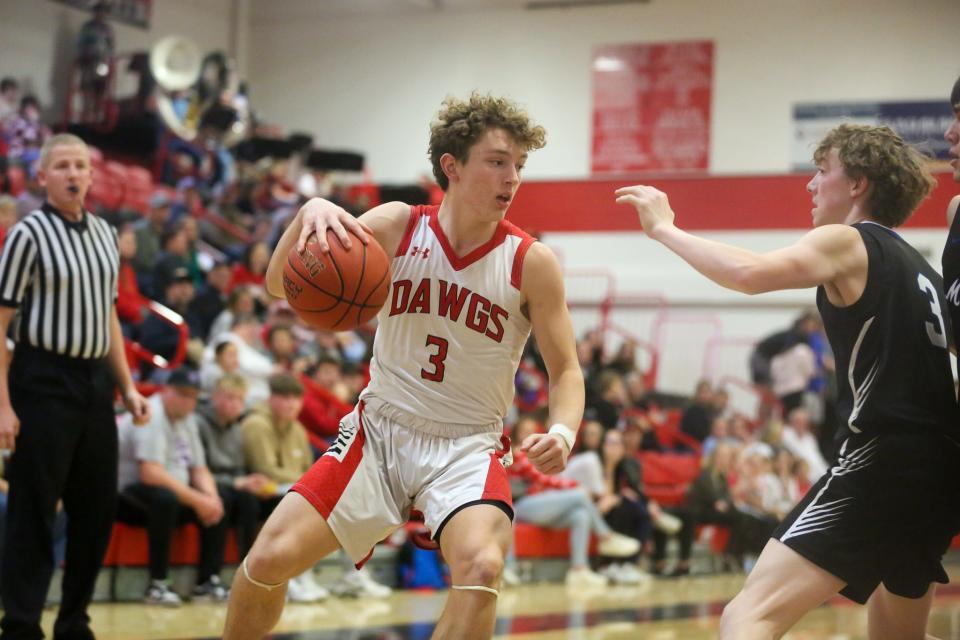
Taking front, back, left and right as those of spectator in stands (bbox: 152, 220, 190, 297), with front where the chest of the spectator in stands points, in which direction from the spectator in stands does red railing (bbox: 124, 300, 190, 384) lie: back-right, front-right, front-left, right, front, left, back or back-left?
front-right

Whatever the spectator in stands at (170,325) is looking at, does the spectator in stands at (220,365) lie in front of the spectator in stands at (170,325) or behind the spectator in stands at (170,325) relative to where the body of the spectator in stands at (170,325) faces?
in front

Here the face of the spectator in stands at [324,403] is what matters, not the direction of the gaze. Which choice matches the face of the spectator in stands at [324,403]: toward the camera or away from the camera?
toward the camera

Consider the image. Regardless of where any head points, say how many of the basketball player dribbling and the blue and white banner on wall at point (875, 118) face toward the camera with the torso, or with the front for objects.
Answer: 2

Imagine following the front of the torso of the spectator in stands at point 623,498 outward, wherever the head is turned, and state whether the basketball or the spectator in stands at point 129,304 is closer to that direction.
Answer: the basketball

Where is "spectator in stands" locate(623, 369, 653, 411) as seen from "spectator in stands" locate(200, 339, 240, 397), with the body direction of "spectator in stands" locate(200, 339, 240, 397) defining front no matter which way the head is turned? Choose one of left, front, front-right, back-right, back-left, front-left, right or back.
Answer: left

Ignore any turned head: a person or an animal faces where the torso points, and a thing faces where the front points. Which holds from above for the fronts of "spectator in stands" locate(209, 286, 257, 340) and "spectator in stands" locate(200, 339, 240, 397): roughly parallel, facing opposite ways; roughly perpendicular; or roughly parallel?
roughly parallel

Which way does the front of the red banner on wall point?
toward the camera

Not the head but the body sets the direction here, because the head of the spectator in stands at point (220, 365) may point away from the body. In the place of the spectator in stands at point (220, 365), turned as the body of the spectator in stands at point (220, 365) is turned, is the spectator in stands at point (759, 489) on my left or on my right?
on my left

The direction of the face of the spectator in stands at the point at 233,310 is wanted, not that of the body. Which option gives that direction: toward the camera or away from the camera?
toward the camera

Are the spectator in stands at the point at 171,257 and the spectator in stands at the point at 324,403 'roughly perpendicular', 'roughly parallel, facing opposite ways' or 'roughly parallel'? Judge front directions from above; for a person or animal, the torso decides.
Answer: roughly parallel

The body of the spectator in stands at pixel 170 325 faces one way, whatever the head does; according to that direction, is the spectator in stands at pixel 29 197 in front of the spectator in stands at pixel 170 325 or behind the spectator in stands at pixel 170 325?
behind

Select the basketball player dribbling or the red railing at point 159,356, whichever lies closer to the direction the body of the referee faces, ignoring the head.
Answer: the basketball player dribbling

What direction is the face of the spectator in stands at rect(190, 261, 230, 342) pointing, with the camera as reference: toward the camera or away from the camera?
toward the camera

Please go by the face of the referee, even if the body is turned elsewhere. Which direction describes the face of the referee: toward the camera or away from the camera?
toward the camera

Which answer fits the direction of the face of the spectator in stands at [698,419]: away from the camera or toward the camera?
toward the camera

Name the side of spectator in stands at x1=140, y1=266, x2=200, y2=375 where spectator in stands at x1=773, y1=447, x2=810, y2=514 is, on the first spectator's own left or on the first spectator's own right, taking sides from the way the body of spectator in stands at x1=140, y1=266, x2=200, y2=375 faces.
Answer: on the first spectator's own left

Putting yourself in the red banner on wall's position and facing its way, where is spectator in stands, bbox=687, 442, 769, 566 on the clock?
The spectator in stands is roughly at 12 o'clock from the red banner on wall.

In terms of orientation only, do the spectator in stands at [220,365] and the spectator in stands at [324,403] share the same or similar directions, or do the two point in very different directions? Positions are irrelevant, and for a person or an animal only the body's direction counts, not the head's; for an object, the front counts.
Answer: same or similar directions

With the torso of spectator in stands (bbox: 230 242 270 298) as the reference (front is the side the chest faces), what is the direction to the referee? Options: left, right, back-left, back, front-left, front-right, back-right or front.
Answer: front-right

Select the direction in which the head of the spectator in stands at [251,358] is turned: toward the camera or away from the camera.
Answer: toward the camera

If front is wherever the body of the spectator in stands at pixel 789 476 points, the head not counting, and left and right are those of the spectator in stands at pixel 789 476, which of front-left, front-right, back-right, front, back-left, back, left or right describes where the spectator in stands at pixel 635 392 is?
right
